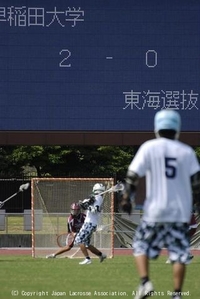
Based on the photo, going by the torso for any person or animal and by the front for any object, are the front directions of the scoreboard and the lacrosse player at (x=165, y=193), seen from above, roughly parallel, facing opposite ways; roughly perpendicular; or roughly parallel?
roughly parallel, facing opposite ways

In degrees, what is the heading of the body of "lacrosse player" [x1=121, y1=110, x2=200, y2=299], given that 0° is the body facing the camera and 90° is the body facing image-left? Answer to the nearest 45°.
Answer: approximately 180°

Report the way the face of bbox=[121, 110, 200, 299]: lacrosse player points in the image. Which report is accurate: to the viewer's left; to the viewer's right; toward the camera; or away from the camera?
away from the camera

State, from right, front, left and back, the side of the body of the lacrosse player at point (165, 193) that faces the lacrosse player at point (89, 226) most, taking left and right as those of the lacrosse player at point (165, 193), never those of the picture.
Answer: front

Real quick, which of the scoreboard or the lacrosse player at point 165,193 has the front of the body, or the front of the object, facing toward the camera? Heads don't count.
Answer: the scoreboard

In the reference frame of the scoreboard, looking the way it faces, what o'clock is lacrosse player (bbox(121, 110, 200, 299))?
The lacrosse player is roughly at 12 o'clock from the scoreboard.

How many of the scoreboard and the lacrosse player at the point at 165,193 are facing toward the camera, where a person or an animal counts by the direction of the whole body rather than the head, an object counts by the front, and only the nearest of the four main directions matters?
1

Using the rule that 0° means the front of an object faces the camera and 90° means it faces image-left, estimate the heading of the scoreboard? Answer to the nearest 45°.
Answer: approximately 0°

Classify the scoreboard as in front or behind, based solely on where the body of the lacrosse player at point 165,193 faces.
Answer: in front
